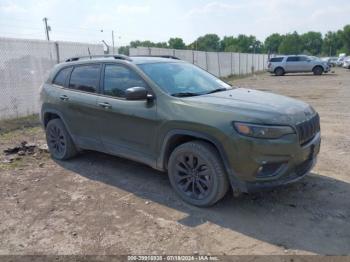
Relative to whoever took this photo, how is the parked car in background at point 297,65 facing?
facing to the right of the viewer

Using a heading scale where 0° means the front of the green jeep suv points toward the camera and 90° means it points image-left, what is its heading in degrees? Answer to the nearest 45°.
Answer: approximately 315°

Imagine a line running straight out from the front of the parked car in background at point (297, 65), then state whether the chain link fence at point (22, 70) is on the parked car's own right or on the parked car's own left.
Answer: on the parked car's own right

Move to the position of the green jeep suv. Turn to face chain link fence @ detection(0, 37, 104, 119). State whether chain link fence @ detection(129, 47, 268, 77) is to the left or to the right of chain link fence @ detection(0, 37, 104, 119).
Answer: right

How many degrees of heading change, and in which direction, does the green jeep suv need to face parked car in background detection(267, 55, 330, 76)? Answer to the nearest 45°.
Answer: approximately 135° to its left

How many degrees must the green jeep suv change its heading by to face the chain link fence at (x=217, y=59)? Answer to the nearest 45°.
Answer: approximately 135° to its left

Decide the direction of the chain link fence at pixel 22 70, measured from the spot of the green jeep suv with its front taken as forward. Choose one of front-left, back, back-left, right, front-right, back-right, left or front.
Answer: back
